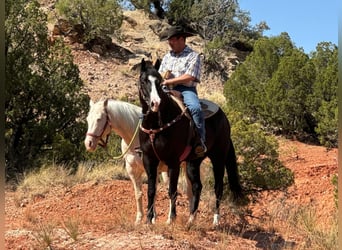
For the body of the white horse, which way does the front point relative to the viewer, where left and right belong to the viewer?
facing the viewer and to the left of the viewer

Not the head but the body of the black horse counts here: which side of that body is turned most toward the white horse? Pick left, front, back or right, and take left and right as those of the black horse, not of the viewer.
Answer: right

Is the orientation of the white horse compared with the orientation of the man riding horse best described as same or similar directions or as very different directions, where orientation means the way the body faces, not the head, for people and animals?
same or similar directions

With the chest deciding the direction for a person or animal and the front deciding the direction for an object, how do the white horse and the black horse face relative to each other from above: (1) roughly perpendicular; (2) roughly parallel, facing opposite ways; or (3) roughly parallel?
roughly parallel

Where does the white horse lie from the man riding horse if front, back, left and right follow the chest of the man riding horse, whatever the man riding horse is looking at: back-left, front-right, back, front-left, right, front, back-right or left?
right

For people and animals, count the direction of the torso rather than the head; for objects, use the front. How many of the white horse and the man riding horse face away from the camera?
0

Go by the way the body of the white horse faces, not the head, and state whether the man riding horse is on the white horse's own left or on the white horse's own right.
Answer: on the white horse's own left
